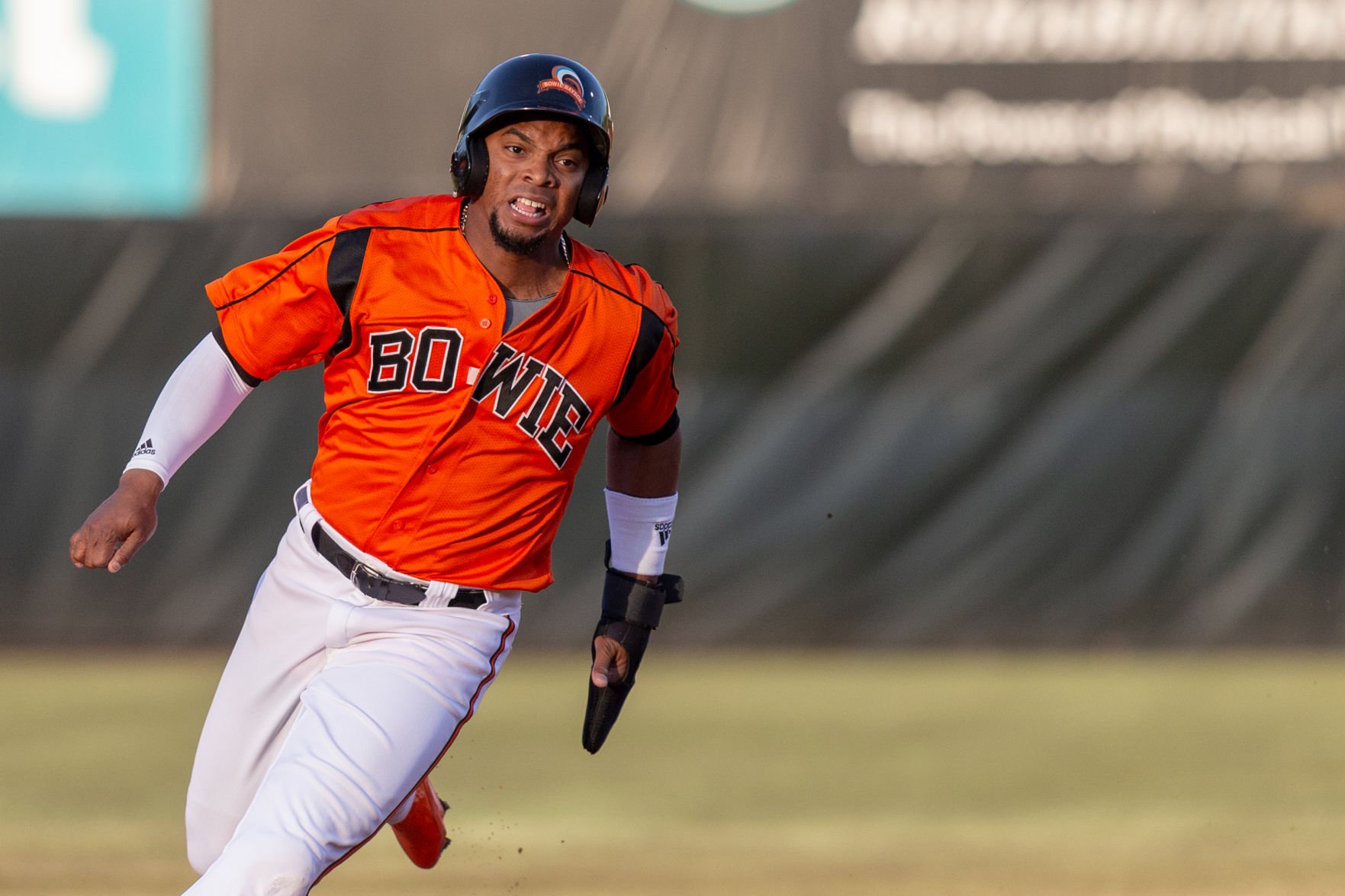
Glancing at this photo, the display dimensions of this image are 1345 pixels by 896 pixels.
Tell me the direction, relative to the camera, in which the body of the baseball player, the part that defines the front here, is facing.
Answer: toward the camera

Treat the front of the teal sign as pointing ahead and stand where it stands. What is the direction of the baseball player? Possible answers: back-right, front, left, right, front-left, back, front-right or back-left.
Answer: front

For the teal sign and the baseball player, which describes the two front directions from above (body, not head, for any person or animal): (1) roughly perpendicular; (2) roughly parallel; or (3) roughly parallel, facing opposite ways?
roughly parallel

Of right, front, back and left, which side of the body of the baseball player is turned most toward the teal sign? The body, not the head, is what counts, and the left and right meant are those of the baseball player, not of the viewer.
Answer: back

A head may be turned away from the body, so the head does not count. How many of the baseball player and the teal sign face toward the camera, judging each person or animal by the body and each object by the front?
2

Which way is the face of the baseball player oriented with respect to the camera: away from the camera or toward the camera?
toward the camera

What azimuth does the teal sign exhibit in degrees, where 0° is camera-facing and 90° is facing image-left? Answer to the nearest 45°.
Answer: approximately 0°
